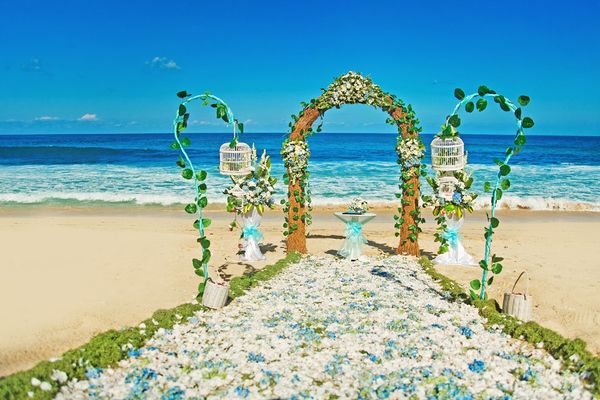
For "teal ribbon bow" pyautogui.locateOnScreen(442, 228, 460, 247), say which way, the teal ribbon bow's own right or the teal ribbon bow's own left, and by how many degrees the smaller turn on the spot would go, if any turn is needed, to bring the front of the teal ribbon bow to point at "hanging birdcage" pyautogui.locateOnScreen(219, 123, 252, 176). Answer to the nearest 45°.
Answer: approximately 90° to the teal ribbon bow's own right

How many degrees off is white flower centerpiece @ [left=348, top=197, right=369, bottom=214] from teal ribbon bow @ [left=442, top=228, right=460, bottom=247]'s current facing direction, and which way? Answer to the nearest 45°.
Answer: approximately 90° to its right

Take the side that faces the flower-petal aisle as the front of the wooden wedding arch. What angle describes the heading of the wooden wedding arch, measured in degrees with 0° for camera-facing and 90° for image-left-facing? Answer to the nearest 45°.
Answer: approximately 0°

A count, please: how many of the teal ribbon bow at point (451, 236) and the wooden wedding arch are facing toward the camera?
2

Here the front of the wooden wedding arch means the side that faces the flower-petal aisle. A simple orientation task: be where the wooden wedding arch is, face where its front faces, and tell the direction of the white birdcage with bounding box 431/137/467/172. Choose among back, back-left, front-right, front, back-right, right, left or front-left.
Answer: front-left

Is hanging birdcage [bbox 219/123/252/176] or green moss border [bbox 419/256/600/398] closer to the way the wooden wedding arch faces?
the green moss border

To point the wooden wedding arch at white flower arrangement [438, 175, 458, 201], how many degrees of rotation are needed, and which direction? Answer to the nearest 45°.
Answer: approximately 45° to its left

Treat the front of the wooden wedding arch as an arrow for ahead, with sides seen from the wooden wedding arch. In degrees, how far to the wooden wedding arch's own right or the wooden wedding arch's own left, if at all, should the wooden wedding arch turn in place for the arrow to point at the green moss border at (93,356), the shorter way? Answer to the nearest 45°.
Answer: approximately 45° to the wooden wedding arch's own right

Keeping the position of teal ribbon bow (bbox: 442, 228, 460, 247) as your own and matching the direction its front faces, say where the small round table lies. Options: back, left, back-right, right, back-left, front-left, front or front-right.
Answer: right
